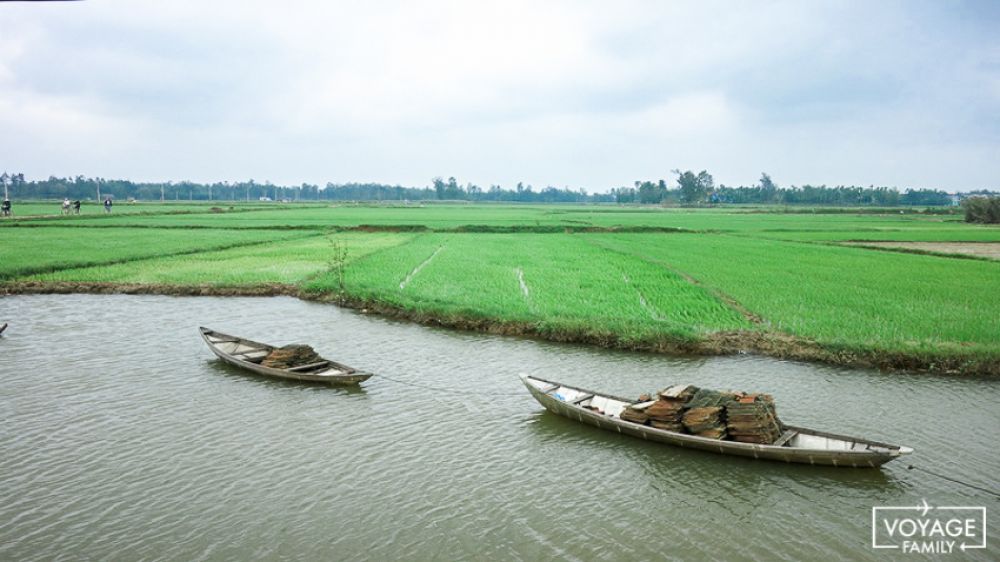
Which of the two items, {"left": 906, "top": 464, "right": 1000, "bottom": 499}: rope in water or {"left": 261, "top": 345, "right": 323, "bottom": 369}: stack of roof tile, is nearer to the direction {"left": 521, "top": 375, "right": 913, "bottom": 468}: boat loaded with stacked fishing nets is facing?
the rope in water

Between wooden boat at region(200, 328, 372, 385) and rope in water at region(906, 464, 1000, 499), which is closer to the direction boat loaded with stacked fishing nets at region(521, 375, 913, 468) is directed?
the rope in water

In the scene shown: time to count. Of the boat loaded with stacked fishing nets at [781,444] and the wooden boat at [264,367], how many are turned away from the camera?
0

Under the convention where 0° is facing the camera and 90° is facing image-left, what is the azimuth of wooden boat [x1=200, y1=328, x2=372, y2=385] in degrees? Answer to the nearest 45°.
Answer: approximately 315°

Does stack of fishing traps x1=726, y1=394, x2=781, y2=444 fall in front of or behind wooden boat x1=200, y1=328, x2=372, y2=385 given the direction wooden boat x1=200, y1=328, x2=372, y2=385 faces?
in front

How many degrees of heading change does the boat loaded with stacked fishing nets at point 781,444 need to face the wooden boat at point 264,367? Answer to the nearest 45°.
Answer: approximately 135° to its right

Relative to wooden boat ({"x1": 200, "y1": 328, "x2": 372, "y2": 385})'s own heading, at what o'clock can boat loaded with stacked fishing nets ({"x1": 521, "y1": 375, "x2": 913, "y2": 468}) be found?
The boat loaded with stacked fishing nets is roughly at 12 o'clock from the wooden boat.

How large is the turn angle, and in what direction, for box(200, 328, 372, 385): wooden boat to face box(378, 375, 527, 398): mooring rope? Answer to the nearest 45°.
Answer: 0° — it already faces it

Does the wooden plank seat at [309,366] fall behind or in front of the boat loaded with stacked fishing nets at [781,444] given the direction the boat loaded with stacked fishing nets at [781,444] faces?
behind

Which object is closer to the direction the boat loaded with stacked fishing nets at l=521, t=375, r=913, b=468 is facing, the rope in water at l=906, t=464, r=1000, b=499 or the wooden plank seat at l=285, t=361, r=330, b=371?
the rope in water

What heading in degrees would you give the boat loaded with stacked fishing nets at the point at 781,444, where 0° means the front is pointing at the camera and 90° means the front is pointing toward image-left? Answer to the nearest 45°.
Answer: approximately 315°
